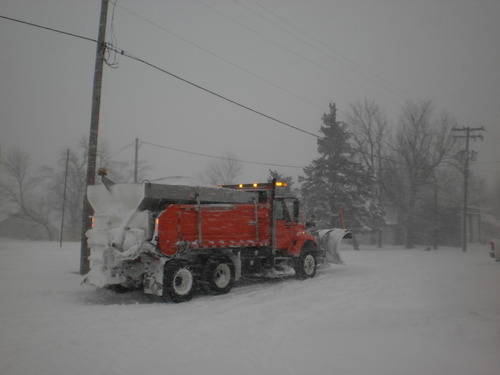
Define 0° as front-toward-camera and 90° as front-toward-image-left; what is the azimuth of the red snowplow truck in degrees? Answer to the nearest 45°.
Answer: approximately 225°

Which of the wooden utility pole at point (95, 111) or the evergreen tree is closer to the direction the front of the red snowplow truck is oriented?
the evergreen tree

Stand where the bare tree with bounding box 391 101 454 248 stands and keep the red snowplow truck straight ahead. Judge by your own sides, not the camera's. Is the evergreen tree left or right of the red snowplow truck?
right

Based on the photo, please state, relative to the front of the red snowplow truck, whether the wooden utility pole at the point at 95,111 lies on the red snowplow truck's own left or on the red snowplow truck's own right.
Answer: on the red snowplow truck's own left

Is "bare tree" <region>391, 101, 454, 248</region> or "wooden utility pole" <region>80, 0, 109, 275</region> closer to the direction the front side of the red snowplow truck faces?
the bare tree

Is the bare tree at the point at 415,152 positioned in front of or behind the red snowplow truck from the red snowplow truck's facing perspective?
in front

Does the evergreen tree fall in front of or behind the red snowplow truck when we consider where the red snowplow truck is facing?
in front
